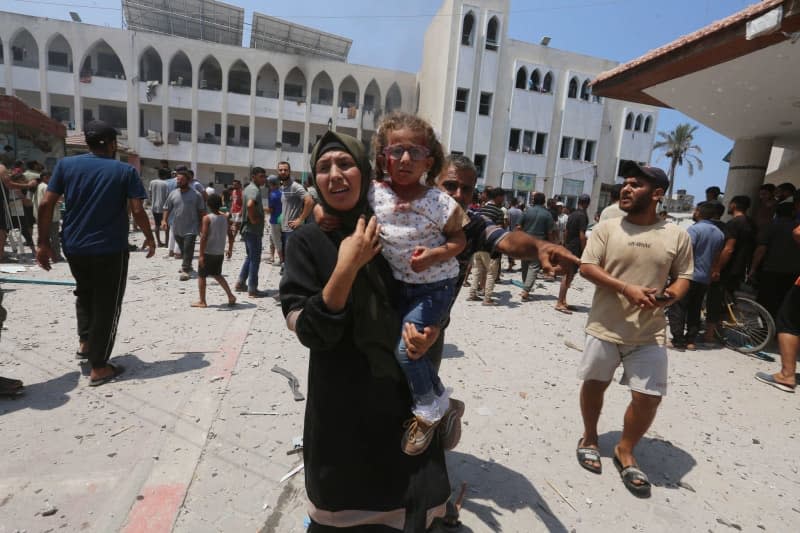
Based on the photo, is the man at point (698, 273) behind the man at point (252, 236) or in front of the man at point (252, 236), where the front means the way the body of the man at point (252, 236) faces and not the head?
in front

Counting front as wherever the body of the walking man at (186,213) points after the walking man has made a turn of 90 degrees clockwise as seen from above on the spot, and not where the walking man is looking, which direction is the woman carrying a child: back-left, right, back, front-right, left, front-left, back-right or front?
left

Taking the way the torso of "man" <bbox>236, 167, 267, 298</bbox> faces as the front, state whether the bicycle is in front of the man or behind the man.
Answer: in front

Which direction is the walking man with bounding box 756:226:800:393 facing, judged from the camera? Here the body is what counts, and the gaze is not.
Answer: to the viewer's left

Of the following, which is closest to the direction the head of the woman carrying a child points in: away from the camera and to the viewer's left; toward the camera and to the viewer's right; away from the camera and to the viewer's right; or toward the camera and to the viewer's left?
toward the camera and to the viewer's left

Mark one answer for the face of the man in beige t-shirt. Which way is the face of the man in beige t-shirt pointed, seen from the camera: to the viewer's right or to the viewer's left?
to the viewer's left

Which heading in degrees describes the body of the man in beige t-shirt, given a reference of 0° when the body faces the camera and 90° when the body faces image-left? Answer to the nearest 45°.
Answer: approximately 0°
